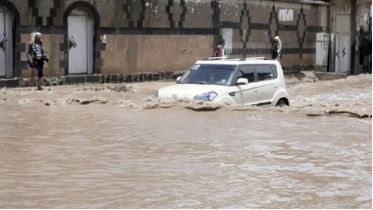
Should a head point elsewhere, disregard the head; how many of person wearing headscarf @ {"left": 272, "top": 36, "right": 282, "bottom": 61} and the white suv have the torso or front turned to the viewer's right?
0

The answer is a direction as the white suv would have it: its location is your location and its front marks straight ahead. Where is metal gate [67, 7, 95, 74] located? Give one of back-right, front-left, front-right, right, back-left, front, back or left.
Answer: right

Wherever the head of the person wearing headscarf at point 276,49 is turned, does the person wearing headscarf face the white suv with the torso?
no

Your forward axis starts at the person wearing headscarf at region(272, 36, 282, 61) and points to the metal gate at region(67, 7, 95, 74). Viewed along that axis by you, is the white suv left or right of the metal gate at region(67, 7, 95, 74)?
left

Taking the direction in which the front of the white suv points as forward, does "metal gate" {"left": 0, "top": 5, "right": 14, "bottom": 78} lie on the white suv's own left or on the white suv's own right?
on the white suv's own right

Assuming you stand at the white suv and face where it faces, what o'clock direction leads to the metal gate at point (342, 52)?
The metal gate is roughly at 5 o'clock from the white suv.

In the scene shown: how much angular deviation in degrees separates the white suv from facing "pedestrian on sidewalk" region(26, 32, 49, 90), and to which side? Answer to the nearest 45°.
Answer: approximately 90° to its right

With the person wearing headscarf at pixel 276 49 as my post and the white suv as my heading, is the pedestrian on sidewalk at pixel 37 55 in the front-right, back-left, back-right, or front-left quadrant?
front-right
